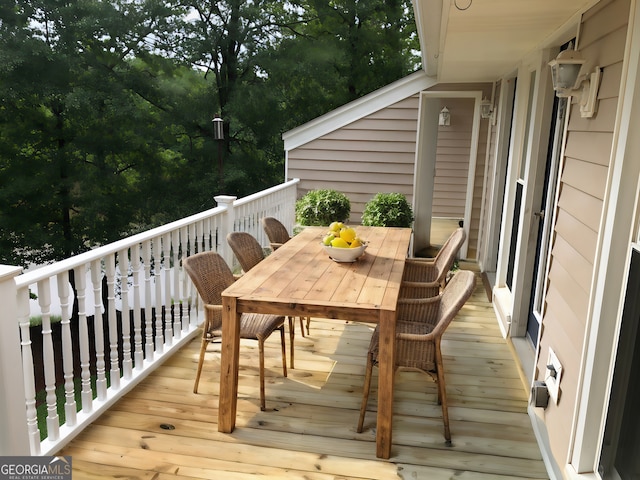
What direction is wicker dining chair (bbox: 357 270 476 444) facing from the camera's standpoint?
to the viewer's left

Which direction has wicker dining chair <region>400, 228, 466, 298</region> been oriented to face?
to the viewer's left

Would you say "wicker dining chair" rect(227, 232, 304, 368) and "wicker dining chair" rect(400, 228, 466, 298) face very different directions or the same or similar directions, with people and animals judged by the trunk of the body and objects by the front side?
very different directions

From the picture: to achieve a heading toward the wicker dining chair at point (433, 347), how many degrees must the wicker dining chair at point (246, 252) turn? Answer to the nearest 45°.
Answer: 0° — it already faces it

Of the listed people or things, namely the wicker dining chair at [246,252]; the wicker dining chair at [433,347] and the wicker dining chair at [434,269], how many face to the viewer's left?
2

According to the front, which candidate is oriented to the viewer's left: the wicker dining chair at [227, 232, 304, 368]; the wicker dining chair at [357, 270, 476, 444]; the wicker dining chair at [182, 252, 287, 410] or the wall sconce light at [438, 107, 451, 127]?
the wicker dining chair at [357, 270, 476, 444]

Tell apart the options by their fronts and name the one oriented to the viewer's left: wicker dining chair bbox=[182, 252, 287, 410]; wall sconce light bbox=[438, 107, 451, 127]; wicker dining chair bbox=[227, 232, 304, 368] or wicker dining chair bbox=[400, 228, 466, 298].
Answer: wicker dining chair bbox=[400, 228, 466, 298]

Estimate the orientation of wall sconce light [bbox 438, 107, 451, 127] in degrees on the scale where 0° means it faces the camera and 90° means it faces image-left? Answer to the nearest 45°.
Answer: approximately 0°

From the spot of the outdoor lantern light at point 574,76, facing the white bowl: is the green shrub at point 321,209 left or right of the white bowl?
right
